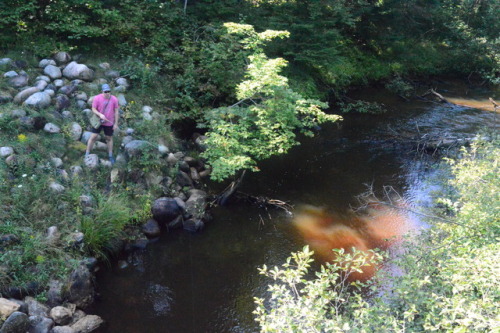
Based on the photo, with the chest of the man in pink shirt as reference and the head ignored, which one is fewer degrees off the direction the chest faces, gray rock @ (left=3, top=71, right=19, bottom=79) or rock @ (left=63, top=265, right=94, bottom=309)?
the rock

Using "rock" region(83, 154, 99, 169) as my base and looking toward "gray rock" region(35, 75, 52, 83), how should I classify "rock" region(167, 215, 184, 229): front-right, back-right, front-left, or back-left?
back-right

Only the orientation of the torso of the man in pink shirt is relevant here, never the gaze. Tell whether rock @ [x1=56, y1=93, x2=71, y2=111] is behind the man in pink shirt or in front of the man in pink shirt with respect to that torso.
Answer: behind

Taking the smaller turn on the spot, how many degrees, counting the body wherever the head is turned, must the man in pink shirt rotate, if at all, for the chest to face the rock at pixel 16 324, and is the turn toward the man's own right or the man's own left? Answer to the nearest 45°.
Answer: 0° — they already face it

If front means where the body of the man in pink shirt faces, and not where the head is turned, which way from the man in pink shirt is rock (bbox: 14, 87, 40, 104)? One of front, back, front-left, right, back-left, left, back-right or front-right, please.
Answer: back-right

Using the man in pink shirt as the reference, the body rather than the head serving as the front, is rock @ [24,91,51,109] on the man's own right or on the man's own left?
on the man's own right

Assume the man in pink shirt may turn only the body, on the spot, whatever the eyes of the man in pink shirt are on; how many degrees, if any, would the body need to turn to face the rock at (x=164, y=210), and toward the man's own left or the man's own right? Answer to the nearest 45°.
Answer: approximately 45° to the man's own left

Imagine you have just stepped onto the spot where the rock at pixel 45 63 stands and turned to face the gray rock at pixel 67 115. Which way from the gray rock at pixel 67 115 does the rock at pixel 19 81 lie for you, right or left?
right
